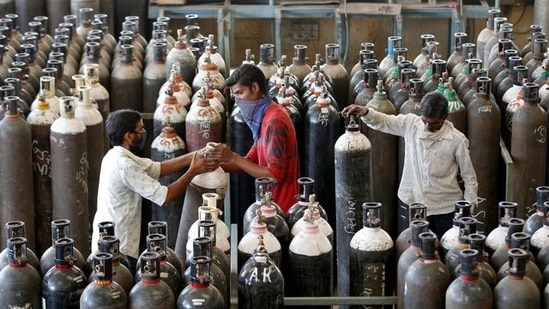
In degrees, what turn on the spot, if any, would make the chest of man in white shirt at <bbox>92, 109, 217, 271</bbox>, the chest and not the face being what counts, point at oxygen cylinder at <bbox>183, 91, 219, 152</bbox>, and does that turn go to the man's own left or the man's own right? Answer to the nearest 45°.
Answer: approximately 45° to the man's own left

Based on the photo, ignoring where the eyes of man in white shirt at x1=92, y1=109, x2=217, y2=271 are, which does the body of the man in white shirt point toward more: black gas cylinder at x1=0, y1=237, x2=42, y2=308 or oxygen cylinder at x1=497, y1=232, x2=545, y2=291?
the oxygen cylinder

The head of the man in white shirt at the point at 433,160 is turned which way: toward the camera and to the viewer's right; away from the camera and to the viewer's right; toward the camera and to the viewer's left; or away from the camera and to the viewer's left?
toward the camera and to the viewer's left

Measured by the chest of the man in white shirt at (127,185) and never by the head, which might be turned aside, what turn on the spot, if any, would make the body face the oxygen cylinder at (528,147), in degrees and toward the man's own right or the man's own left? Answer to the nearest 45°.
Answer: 0° — they already face it

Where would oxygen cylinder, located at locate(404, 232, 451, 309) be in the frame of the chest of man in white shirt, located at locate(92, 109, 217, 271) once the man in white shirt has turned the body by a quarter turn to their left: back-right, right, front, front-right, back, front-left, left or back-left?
back-right

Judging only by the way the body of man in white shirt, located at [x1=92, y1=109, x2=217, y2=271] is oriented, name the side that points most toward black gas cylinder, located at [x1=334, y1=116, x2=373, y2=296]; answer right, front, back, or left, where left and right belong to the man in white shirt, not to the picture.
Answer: front

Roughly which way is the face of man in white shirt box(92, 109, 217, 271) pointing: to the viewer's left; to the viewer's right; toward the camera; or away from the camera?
to the viewer's right

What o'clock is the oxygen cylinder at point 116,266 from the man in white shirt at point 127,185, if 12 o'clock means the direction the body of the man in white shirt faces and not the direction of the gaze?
The oxygen cylinder is roughly at 3 o'clock from the man in white shirt.

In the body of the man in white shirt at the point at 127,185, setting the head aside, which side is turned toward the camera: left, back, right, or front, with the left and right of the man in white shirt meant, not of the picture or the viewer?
right

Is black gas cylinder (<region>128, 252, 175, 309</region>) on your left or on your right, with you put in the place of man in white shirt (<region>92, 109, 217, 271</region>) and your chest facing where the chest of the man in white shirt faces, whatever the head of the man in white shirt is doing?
on your right
